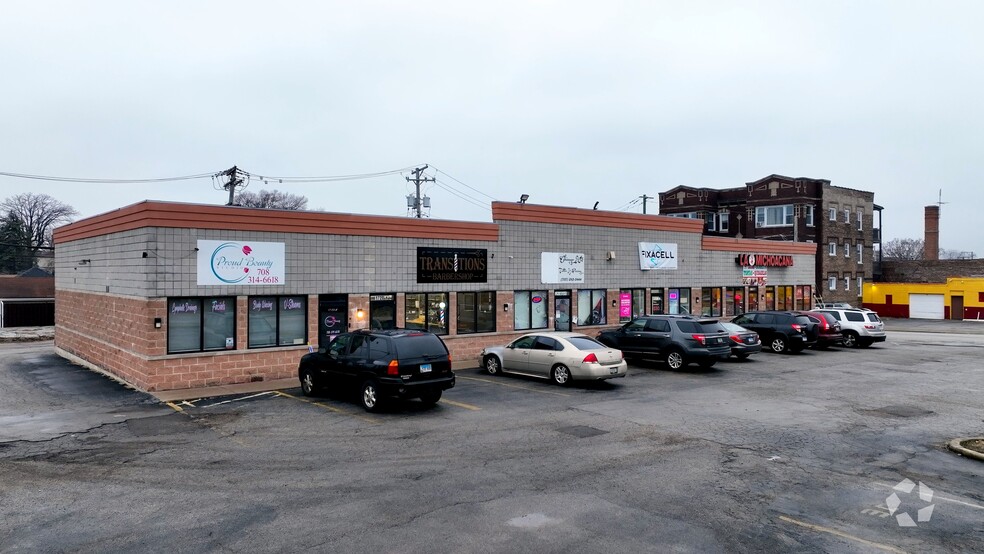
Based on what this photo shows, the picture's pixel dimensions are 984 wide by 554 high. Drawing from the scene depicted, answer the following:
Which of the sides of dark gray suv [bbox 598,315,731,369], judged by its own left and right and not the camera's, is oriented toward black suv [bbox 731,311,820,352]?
right

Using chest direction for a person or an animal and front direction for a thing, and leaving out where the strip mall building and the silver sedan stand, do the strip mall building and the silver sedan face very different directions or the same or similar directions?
very different directions

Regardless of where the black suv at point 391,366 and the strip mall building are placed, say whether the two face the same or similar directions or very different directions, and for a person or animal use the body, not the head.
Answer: very different directions

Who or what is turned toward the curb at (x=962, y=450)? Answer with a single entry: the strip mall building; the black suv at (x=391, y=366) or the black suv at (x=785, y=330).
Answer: the strip mall building

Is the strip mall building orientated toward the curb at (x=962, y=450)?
yes

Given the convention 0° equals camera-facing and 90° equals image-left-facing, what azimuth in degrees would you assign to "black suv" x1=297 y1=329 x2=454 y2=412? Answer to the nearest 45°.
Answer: approximately 135°

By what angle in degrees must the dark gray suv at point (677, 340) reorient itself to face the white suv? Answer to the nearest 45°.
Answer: approximately 90° to its right

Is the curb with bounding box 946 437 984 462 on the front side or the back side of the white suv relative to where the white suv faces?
on the back side

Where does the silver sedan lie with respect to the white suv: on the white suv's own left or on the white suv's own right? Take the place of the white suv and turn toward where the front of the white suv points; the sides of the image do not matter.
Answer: on the white suv's own left

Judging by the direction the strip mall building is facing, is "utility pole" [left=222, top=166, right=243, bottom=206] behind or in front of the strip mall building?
behind

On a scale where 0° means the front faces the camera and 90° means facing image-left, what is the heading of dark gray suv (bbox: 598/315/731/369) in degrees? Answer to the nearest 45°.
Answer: approximately 135°

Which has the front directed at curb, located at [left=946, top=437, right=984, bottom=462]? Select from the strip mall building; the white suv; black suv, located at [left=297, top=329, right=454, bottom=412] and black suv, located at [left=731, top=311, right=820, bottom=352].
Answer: the strip mall building

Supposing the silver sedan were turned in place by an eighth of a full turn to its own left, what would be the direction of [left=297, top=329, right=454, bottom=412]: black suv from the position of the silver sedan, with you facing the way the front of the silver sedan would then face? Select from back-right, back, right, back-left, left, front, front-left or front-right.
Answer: front-left

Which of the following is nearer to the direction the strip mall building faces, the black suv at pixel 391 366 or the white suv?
the black suv
